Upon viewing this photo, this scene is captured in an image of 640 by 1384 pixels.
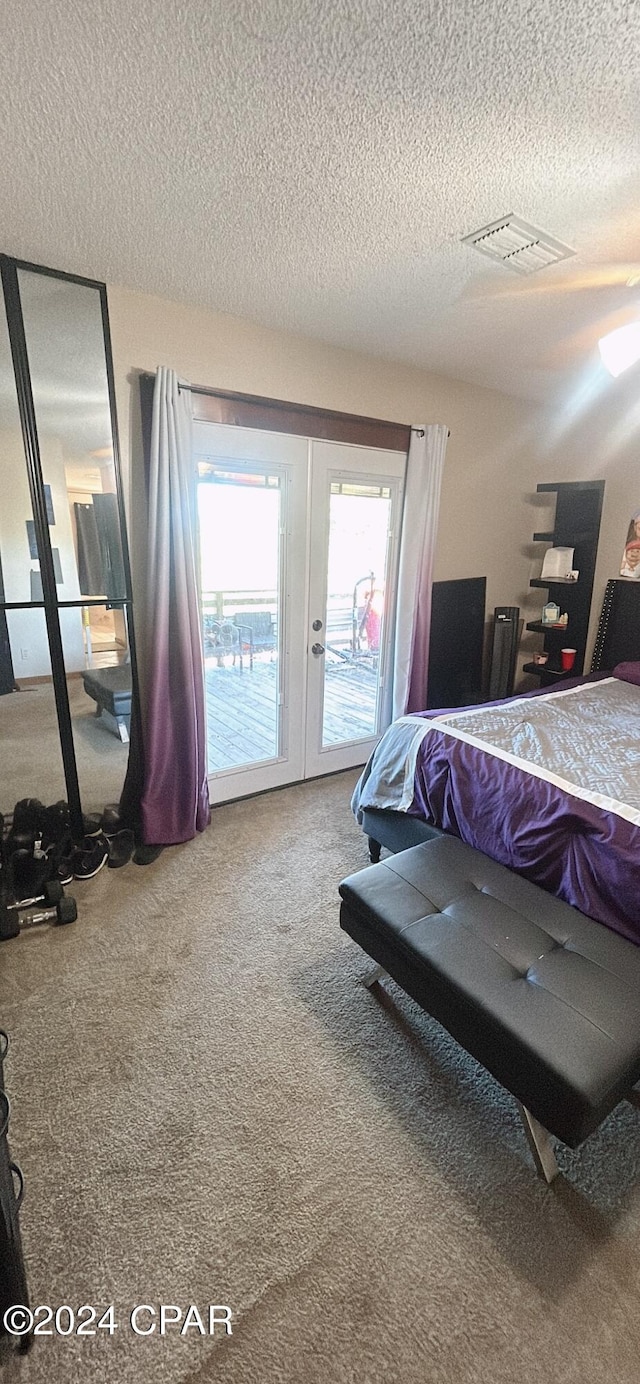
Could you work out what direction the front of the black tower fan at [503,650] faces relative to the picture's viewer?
facing the viewer and to the left of the viewer

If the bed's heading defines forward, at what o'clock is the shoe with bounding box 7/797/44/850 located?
The shoe is roughly at 1 o'clock from the bed.

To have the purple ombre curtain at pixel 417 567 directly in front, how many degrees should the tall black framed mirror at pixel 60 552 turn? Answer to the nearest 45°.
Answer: approximately 45° to its left

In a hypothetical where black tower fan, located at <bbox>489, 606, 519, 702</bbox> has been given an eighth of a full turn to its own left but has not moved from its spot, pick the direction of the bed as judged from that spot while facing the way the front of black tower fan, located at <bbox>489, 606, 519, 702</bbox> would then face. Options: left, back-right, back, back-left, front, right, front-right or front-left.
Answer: front

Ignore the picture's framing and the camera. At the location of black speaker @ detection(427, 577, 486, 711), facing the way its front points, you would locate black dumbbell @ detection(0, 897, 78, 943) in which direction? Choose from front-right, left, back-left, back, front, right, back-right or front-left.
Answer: front-right

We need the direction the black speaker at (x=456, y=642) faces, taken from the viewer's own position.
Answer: facing the viewer

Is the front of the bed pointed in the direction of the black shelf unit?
no
